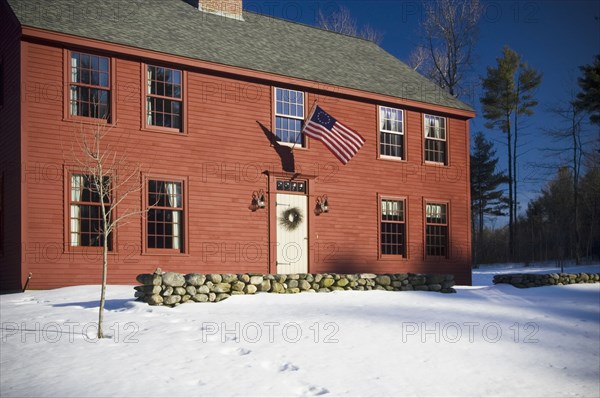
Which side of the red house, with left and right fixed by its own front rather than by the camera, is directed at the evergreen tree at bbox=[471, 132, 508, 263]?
left

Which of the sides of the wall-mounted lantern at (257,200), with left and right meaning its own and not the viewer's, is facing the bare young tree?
right

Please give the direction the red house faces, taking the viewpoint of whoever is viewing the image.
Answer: facing the viewer and to the right of the viewer

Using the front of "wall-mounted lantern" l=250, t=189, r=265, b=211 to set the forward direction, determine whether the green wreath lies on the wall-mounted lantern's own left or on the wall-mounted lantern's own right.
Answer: on the wall-mounted lantern's own left

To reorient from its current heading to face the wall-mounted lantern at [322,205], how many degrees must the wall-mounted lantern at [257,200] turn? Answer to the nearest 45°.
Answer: approximately 90° to its left

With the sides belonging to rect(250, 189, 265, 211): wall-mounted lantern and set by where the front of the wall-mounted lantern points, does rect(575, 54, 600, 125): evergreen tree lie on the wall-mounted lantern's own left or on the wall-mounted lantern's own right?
on the wall-mounted lantern's own left

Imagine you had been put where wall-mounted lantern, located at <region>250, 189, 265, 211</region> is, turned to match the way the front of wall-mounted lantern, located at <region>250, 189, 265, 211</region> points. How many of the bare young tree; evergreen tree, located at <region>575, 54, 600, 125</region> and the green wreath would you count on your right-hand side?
1

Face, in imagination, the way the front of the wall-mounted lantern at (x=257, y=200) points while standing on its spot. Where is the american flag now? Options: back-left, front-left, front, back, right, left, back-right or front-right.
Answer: front-left

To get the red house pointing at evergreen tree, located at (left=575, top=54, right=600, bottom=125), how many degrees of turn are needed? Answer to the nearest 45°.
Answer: approximately 90° to its left
